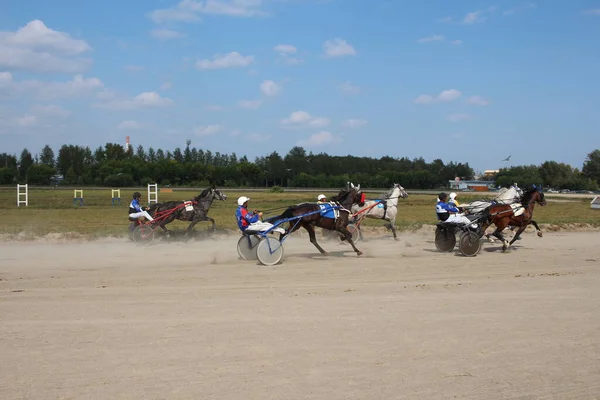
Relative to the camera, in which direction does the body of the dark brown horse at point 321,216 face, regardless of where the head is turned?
to the viewer's right

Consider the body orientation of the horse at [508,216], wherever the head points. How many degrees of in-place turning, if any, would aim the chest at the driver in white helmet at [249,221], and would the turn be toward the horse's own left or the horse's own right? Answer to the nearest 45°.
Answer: approximately 135° to the horse's own right

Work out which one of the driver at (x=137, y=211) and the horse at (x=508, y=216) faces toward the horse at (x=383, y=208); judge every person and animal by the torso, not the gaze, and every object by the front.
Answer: the driver

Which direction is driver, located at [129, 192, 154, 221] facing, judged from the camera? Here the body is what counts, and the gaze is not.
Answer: to the viewer's right

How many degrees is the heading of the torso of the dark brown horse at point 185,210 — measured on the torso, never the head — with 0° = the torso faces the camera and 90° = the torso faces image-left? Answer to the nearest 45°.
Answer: approximately 270°

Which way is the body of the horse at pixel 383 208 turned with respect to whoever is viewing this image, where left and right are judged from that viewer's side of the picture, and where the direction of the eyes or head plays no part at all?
facing to the right of the viewer

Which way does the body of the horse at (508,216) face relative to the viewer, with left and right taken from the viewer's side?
facing to the right of the viewer

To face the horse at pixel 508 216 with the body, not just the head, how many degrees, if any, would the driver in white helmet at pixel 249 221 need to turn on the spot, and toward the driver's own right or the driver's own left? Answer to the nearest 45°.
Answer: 0° — they already face it

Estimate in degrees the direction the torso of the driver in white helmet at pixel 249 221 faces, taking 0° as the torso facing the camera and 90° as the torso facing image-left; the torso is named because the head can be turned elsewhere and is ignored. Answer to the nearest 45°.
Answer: approximately 270°

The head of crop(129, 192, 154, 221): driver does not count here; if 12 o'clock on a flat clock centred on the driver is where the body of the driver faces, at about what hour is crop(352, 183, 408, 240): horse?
The horse is roughly at 12 o'clock from the driver.

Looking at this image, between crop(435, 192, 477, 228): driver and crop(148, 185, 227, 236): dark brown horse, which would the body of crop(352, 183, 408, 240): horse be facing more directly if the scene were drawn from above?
the driver
